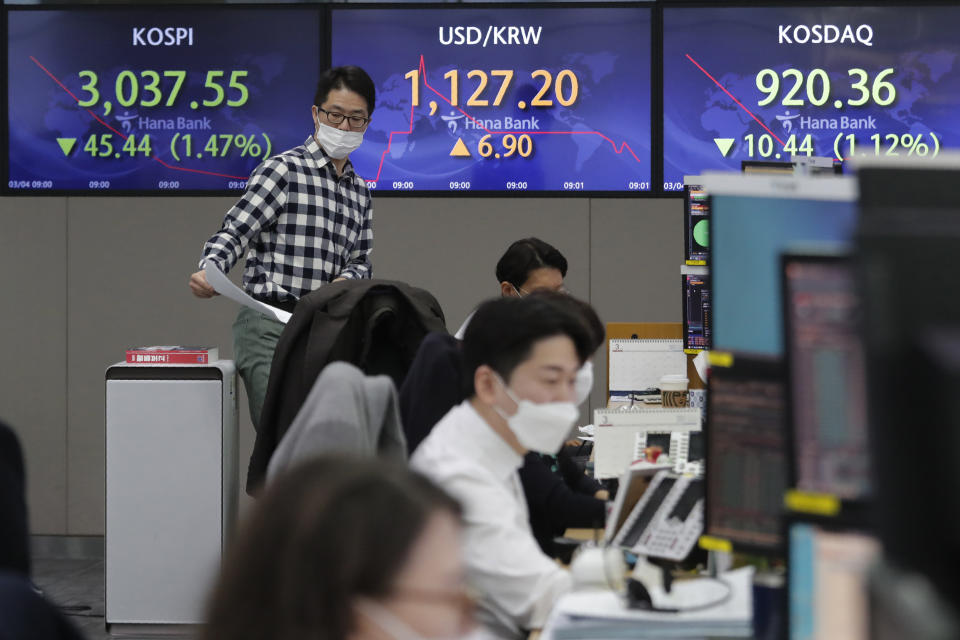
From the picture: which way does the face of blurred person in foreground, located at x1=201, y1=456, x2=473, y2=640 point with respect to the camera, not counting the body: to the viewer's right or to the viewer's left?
to the viewer's right

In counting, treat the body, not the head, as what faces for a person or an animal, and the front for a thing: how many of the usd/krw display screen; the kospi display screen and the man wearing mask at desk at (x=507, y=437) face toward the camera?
2

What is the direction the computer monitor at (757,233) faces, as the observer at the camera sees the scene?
facing the viewer and to the left of the viewer

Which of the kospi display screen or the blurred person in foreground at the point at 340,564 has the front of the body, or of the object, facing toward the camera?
the kospi display screen

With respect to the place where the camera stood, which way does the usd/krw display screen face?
facing the viewer

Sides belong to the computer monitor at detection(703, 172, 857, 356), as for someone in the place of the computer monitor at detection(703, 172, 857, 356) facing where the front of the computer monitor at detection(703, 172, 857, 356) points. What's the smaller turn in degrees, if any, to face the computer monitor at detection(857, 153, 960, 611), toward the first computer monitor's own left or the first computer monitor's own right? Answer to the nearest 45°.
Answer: approximately 45° to the first computer monitor's own left

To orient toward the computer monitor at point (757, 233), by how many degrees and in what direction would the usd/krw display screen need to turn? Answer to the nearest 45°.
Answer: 0° — it already faces it

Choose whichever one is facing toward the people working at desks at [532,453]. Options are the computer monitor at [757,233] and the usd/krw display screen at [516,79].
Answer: the usd/krw display screen

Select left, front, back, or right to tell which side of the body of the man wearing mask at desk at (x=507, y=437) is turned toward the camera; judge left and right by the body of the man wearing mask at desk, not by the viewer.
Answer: right

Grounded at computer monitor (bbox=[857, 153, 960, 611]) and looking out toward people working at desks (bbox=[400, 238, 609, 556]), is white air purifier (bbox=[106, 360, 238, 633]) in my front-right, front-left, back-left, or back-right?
front-left

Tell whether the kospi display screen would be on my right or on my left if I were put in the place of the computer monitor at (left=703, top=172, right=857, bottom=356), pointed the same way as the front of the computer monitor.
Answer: on my right

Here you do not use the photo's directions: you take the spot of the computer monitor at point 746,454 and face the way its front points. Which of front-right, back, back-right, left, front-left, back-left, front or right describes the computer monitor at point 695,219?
back-right

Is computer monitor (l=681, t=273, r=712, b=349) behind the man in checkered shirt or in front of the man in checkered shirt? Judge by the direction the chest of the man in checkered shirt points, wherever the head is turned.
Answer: in front

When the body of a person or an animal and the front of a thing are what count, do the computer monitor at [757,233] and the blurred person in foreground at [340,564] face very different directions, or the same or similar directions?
very different directions
